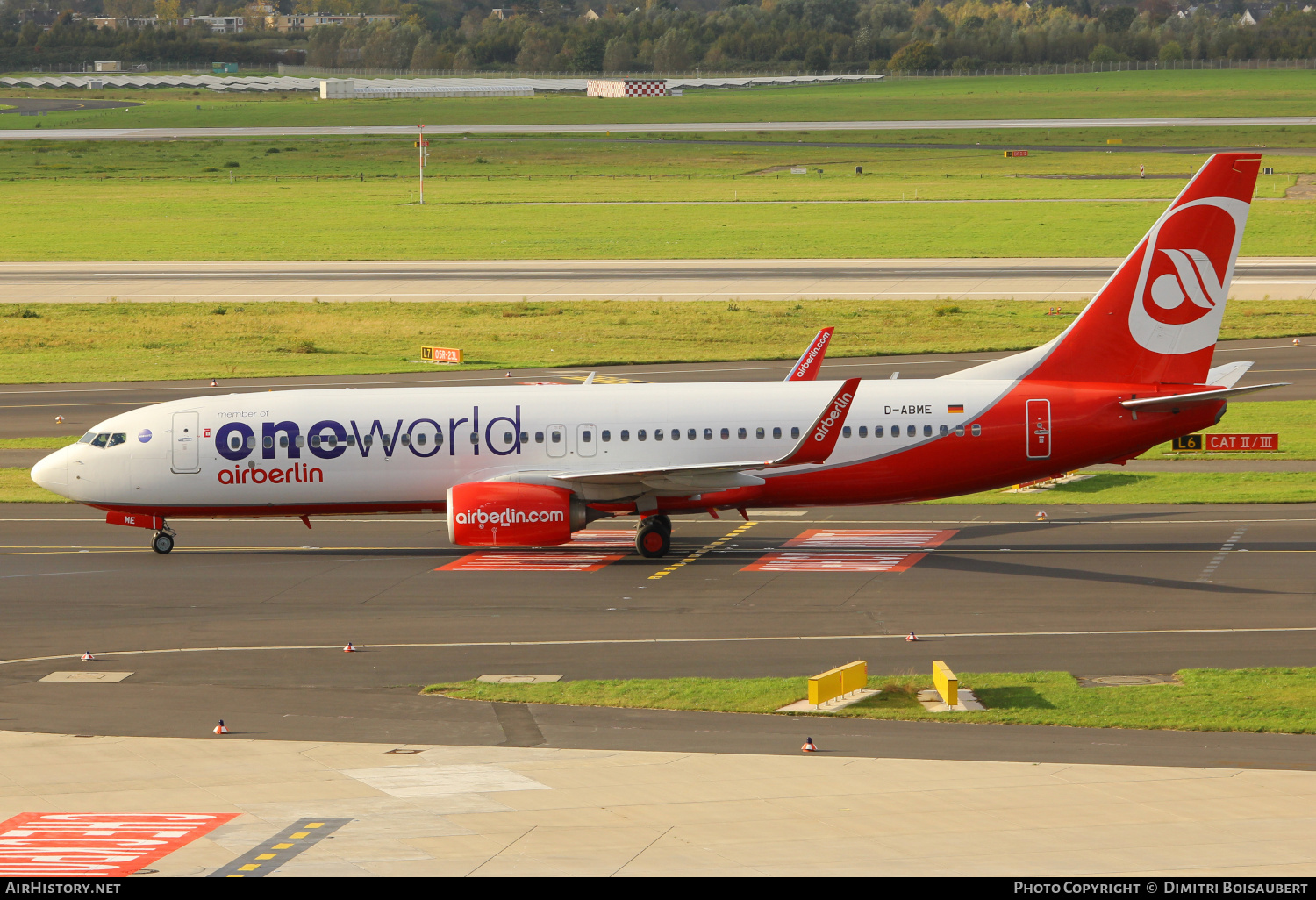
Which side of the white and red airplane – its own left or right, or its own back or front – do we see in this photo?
left
